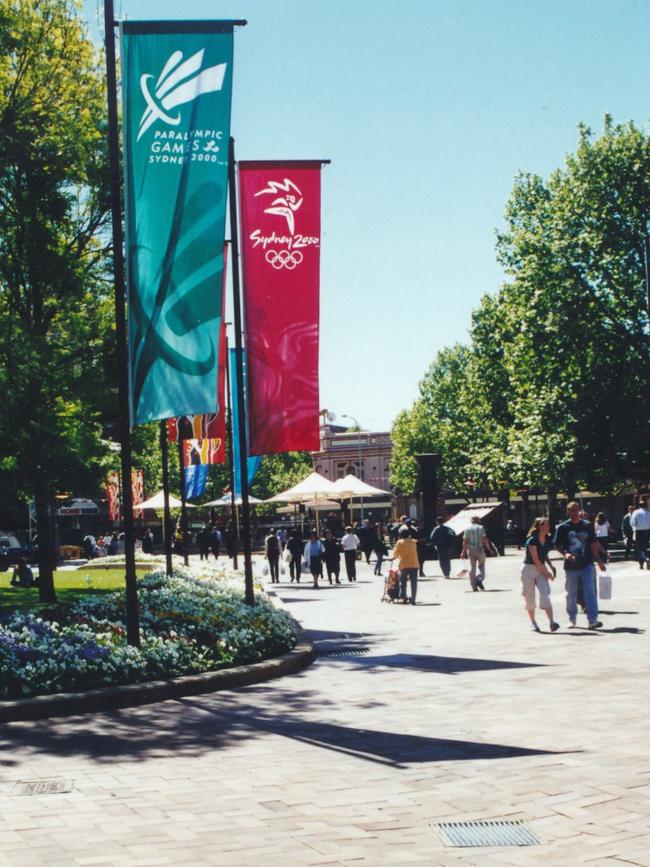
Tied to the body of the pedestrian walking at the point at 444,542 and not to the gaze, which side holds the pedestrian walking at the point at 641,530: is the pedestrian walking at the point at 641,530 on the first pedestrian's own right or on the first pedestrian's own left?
on the first pedestrian's own right

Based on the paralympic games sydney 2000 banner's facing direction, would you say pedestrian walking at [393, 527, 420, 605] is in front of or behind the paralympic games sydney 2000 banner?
behind

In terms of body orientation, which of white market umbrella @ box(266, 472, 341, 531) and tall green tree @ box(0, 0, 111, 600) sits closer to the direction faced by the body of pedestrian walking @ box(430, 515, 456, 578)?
the white market umbrella

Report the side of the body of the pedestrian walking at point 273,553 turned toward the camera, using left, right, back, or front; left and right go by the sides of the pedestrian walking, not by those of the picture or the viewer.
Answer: back

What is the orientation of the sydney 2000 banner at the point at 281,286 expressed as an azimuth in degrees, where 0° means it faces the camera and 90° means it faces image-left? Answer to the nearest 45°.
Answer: approximately 0°

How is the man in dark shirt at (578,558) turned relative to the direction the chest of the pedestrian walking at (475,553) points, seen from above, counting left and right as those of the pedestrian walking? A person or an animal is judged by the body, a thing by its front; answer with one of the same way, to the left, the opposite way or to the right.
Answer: the opposite way

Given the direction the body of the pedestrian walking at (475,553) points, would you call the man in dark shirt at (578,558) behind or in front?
behind

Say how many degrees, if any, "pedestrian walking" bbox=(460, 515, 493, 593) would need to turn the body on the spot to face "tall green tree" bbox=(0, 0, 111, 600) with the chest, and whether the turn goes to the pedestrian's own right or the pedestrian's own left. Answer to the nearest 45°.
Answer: approximately 135° to the pedestrian's own left
